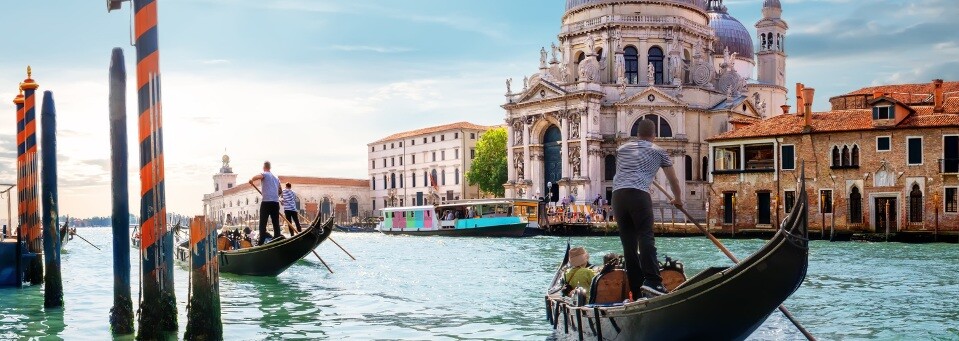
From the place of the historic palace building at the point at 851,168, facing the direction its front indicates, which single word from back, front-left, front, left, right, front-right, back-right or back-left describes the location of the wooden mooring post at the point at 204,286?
front

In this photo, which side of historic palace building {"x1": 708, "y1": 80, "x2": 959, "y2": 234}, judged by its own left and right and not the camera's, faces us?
front

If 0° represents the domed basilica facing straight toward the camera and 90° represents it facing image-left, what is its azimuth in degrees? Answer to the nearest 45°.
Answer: approximately 45°

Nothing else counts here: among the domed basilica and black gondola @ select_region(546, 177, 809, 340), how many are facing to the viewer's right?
0

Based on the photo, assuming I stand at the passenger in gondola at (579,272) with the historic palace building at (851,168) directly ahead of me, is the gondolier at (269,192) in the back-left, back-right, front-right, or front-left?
front-left

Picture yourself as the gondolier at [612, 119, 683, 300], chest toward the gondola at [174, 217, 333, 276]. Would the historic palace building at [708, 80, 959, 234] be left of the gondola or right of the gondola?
right

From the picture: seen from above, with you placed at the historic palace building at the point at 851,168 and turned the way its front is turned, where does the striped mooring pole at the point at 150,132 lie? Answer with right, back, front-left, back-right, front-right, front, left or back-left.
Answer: front

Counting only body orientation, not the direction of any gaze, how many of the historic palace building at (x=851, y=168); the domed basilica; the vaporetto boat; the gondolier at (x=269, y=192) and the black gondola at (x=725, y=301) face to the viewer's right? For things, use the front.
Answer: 1

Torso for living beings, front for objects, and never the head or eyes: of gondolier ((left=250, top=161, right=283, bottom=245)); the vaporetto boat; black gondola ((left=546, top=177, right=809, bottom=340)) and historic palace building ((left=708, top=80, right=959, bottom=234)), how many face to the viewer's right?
1
